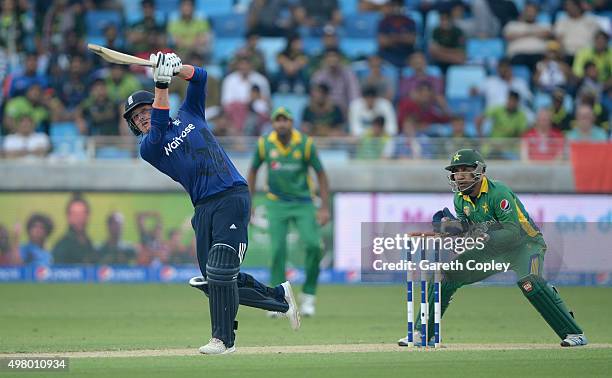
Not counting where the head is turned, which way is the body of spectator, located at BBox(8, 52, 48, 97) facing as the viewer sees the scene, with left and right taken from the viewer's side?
facing the viewer

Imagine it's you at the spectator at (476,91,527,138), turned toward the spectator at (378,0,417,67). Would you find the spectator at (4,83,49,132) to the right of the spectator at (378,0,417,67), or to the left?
left

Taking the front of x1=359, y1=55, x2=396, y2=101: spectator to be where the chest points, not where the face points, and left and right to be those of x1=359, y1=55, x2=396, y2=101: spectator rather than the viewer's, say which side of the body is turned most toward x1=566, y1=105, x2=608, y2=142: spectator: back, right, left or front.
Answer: left

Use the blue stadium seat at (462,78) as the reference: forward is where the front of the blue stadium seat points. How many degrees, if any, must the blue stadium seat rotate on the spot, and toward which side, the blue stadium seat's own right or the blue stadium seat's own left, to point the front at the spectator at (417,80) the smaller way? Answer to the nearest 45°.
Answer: approximately 45° to the blue stadium seat's own right

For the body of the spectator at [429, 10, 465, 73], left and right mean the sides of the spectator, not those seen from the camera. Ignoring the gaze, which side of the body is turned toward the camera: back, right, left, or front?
front

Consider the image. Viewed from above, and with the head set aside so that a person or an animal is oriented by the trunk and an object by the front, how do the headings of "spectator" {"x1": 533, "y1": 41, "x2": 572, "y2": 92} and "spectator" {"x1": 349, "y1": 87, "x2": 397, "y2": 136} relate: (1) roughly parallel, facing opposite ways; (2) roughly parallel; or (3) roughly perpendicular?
roughly parallel

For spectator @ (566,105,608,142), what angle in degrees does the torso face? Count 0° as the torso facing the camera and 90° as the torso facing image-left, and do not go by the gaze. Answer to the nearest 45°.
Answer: approximately 0°

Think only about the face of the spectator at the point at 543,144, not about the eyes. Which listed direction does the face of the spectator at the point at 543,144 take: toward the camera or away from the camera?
toward the camera

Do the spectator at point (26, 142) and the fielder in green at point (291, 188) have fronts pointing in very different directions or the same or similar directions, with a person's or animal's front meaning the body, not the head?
same or similar directions

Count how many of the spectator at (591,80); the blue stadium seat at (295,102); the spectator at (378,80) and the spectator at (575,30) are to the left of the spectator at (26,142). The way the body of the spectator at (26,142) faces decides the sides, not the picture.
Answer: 4

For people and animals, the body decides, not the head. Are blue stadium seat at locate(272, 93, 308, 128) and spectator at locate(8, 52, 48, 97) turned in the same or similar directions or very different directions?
same or similar directions

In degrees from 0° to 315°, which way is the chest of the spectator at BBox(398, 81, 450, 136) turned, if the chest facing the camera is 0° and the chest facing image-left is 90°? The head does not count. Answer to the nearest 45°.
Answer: approximately 0°

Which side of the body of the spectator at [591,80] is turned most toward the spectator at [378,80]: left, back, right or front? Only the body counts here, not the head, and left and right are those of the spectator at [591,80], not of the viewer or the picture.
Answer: right

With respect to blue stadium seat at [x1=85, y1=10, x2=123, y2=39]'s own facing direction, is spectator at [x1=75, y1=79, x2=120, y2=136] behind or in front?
in front

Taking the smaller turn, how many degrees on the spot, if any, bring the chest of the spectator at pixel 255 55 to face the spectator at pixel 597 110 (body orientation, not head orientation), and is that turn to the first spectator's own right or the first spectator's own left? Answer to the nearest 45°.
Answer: approximately 90° to the first spectator's own left

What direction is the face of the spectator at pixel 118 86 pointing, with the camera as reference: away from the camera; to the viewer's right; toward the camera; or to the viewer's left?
toward the camera

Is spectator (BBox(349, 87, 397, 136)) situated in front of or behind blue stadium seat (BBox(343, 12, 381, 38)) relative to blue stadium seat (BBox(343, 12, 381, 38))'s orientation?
in front

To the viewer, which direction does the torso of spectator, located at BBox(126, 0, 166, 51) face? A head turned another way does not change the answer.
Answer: toward the camera

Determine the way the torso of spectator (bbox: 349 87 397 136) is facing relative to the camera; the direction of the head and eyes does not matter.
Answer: toward the camera
